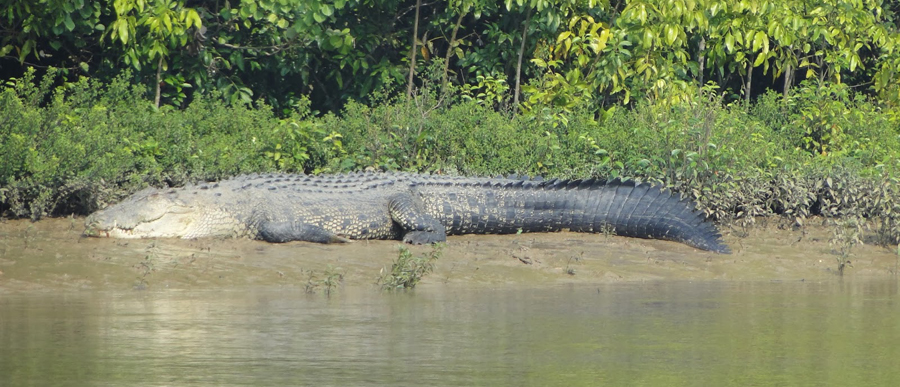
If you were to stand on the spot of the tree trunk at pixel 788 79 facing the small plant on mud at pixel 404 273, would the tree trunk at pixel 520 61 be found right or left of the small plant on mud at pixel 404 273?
right

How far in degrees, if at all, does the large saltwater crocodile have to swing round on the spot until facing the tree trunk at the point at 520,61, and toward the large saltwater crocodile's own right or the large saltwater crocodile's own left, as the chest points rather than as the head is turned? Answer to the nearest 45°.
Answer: approximately 135° to the large saltwater crocodile's own right

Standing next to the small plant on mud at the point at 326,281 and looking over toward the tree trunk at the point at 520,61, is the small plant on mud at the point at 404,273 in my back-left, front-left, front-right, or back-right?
front-right

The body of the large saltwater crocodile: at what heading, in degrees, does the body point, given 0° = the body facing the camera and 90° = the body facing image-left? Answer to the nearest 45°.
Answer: approximately 90°

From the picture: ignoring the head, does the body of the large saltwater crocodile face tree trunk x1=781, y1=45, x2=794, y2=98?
no

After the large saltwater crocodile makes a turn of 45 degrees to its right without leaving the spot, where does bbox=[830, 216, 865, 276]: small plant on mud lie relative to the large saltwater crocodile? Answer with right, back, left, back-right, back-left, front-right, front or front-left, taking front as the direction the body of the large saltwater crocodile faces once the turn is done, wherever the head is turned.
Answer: back-right

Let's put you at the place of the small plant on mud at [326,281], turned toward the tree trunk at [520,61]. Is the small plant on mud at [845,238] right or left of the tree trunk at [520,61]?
right

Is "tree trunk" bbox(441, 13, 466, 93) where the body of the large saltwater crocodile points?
no

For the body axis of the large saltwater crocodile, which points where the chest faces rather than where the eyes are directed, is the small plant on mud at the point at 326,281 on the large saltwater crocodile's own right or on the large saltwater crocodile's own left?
on the large saltwater crocodile's own left

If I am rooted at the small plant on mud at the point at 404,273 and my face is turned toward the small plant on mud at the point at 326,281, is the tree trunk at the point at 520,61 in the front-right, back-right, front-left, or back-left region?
back-right

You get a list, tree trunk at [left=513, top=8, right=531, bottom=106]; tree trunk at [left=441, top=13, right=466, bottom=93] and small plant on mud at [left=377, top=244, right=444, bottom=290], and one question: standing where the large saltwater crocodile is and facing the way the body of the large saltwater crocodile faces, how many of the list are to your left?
1

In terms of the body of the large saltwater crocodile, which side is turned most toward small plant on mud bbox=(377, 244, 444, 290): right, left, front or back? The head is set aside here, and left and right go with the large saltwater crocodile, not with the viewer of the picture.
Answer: left
